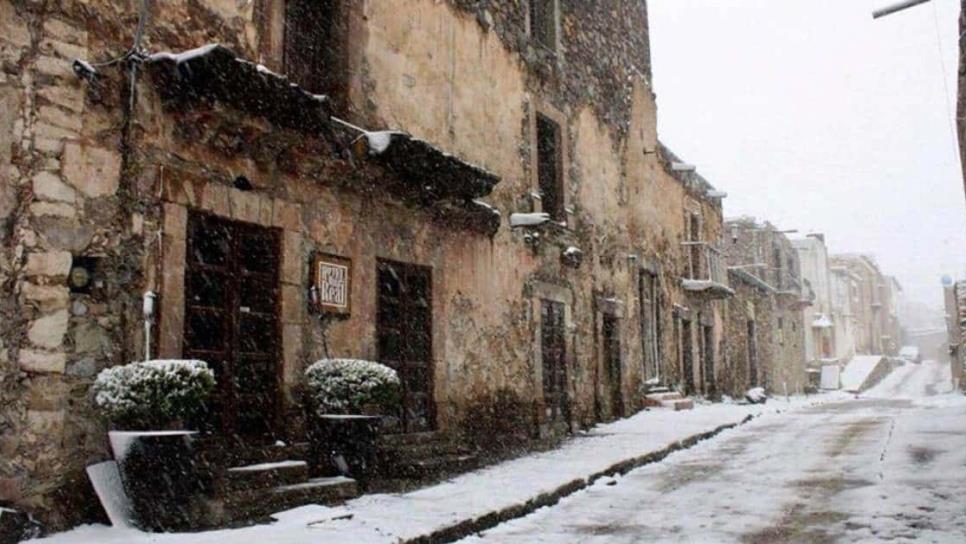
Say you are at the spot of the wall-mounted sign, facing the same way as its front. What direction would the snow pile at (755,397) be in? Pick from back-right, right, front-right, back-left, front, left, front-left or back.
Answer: left

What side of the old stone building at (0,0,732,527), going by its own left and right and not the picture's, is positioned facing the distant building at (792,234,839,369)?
left

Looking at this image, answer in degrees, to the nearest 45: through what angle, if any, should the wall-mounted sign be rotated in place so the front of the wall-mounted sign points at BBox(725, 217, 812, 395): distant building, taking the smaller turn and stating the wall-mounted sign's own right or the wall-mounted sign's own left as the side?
approximately 90° to the wall-mounted sign's own left

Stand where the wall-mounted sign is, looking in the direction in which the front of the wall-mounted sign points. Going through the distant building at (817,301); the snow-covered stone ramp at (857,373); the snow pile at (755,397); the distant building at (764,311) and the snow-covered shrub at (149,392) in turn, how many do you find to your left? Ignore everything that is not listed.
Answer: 4

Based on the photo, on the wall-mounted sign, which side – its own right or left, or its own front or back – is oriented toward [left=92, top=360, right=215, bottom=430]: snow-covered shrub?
right

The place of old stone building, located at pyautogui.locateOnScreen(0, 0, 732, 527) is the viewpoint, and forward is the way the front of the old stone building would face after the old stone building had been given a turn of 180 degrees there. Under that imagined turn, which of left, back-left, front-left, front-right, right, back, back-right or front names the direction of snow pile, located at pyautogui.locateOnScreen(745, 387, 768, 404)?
right

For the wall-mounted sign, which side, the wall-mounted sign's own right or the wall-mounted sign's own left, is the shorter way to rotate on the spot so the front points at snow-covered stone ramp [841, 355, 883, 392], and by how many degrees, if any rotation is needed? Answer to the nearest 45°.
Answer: approximately 90° to the wall-mounted sign's own left

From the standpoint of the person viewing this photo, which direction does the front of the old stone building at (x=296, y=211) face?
facing the viewer and to the right of the viewer

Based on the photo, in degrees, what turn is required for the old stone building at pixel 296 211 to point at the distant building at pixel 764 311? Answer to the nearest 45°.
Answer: approximately 90° to its left
